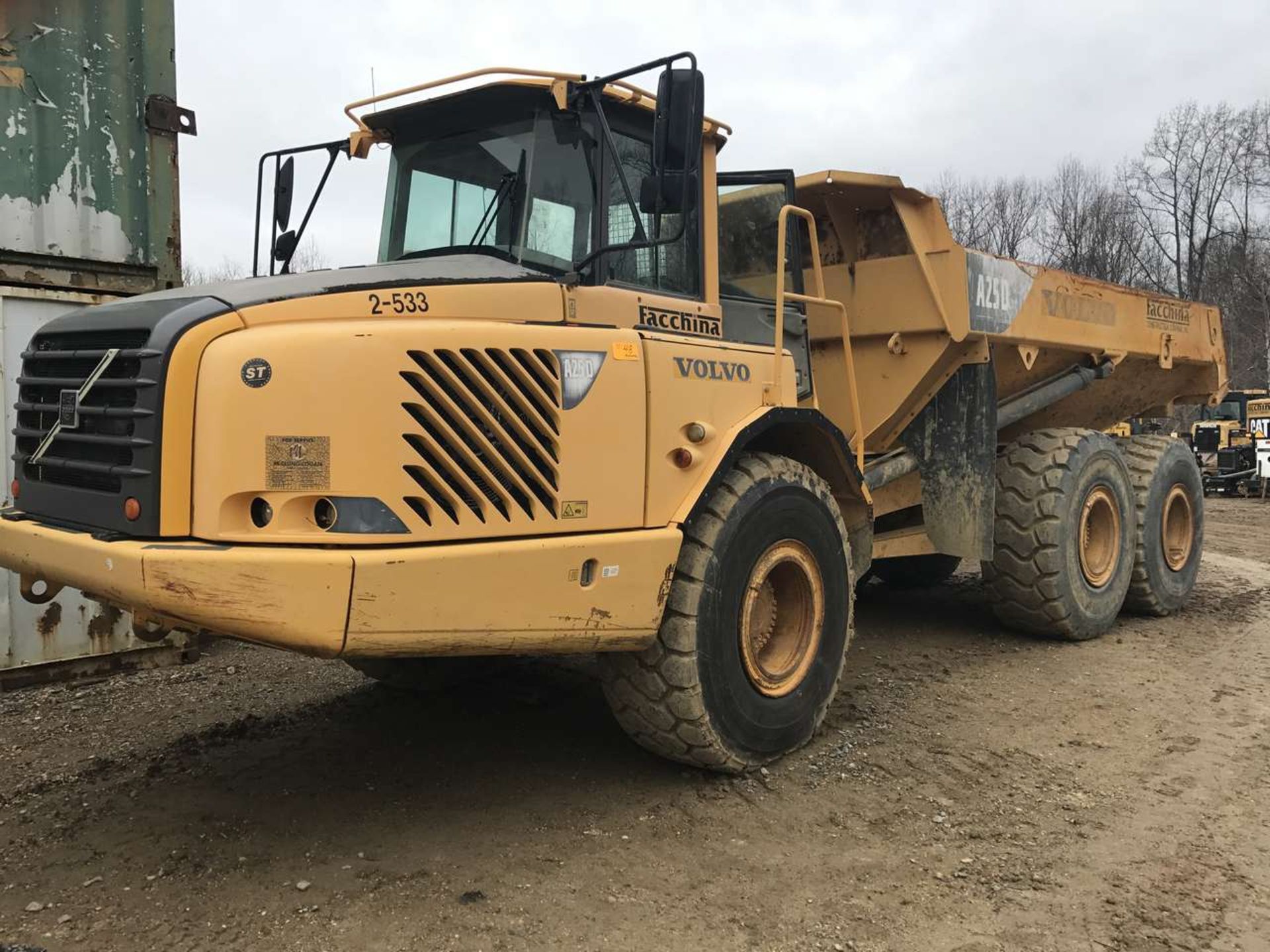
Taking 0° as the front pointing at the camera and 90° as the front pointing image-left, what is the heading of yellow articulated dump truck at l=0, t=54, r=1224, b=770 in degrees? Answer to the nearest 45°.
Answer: approximately 45°

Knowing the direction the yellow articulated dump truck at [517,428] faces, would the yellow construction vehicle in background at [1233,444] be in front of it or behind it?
behind

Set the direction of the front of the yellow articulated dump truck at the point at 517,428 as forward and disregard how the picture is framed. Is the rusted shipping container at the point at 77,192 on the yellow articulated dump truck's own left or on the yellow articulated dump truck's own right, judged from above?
on the yellow articulated dump truck's own right

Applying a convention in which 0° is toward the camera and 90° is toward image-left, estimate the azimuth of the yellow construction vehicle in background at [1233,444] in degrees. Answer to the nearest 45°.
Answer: approximately 45°
